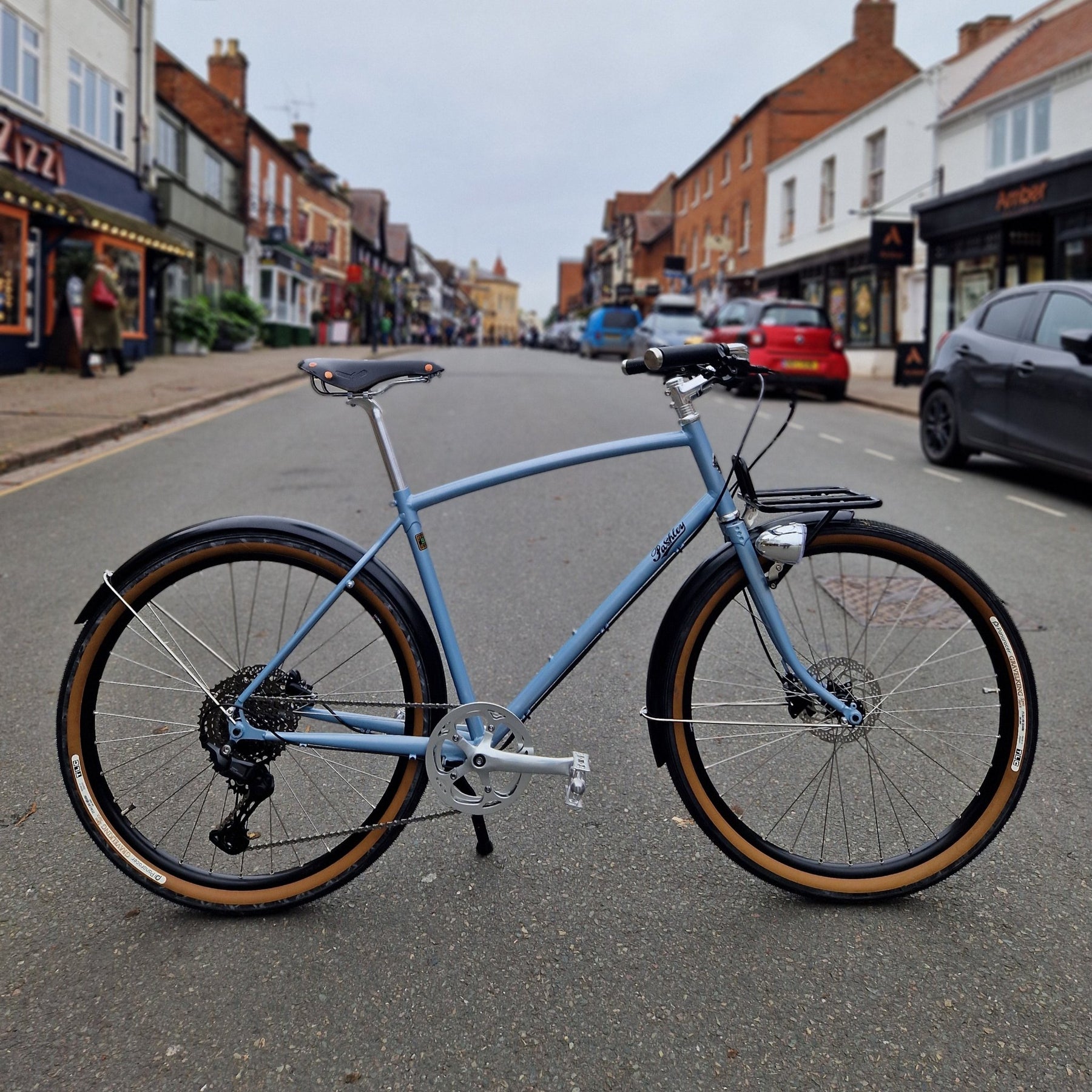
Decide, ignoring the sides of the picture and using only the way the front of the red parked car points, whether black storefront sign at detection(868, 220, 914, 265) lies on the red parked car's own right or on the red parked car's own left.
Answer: on the red parked car's own right

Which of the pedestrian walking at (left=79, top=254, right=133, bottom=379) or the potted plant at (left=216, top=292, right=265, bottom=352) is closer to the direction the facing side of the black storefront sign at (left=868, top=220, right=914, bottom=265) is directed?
the pedestrian walking

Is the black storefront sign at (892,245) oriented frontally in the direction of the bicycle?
yes

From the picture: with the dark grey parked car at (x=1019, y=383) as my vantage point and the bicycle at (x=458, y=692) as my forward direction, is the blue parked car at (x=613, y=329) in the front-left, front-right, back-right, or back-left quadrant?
back-right

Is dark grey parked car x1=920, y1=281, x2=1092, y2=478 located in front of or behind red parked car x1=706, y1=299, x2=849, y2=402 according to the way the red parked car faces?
behind

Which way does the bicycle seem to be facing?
to the viewer's right
